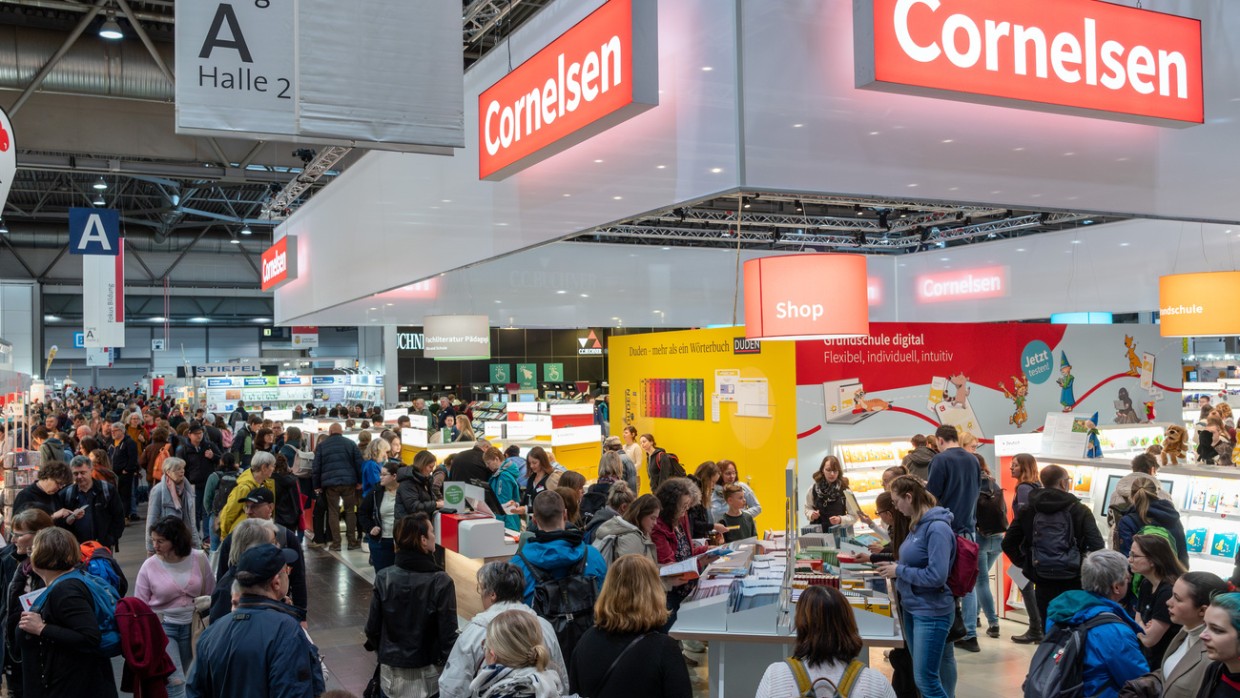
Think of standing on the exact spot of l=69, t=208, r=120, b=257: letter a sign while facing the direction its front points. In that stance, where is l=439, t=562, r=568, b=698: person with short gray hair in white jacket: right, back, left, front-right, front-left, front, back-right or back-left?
front

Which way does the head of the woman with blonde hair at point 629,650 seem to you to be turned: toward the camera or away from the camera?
away from the camera

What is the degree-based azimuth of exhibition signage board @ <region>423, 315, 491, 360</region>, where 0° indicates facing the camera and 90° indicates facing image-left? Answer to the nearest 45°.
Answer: approximately 0°

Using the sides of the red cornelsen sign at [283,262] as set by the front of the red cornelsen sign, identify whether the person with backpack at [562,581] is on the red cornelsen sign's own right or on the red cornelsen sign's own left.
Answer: on the red cornelsen sign's own left

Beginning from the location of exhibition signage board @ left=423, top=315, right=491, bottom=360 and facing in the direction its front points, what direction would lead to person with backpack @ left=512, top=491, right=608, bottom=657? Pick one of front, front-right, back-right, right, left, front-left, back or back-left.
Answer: front

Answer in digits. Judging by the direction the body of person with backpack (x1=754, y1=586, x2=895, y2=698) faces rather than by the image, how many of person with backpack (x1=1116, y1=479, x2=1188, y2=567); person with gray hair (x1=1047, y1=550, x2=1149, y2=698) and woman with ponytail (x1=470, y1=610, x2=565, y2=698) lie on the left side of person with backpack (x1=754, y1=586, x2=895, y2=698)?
1

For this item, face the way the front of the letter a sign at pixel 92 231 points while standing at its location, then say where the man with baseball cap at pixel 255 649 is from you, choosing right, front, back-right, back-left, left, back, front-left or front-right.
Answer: front

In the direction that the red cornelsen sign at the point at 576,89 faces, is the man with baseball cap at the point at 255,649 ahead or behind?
ahead

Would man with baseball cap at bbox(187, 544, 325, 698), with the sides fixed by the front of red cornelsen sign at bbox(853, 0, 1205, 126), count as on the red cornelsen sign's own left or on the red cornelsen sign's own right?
on the red cornelsen sign's own right

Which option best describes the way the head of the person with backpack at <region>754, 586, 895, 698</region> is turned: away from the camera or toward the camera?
away from the camera

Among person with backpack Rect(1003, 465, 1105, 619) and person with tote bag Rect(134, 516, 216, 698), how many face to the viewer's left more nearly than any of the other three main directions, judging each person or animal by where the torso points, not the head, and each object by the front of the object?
0

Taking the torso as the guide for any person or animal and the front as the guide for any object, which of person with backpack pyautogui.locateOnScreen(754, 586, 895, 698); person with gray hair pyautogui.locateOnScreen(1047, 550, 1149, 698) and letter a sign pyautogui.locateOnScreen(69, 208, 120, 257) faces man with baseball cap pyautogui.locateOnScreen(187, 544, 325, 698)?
the letter a sign

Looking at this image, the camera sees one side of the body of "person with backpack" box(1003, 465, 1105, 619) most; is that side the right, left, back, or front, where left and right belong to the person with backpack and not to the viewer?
back

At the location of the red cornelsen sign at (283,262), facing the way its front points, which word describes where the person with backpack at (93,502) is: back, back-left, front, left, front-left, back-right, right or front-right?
front-left

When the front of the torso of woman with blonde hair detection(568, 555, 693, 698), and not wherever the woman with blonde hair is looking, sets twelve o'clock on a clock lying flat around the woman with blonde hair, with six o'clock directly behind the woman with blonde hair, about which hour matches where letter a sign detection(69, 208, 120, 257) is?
The letter a sign is roughly at 11 o'clock from the woman with blonde hair.
